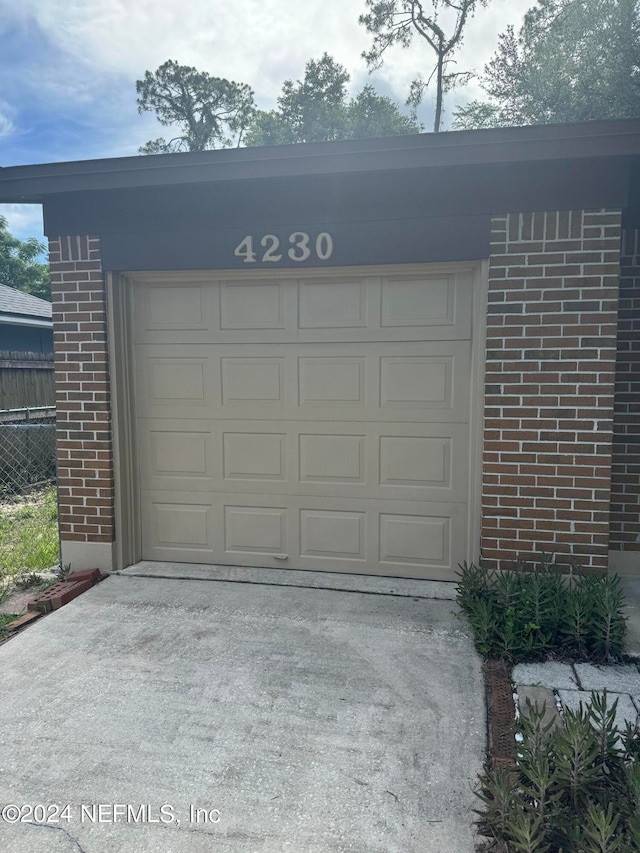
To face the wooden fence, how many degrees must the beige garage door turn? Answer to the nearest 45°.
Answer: approximately 135° to its right

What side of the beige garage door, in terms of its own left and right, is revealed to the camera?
front

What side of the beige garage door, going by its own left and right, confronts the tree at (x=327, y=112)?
back

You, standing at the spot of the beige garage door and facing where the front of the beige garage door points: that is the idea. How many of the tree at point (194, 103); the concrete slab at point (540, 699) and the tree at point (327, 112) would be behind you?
2

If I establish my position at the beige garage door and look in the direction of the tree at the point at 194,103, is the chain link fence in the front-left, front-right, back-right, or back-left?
front-left

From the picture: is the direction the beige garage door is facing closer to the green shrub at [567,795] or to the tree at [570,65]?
the green shrub

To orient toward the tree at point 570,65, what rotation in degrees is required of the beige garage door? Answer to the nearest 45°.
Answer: approximately 135° to its left

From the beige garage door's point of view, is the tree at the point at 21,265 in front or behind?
behind

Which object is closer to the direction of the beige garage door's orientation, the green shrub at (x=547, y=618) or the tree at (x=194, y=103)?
the green shrub

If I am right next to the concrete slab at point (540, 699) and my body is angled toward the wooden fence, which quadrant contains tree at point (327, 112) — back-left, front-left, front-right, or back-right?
front-right

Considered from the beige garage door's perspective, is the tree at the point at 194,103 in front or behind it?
behind

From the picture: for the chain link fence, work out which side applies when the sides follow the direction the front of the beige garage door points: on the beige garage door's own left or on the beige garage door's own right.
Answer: on the beige garage door's own right

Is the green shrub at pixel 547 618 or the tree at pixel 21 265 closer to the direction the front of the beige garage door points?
the green shrub
